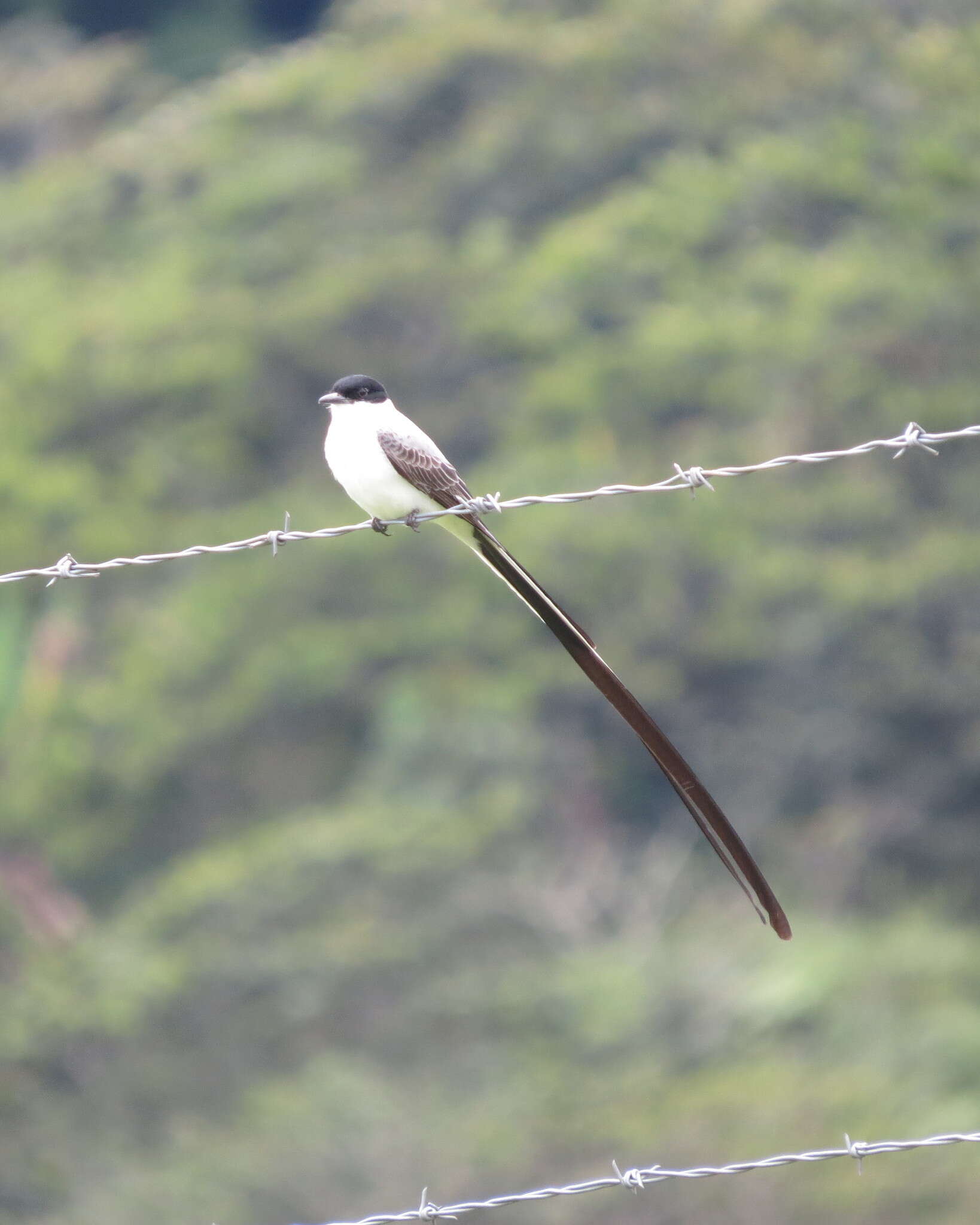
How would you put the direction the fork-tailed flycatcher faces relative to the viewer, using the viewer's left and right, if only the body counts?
facing the viewer and to the left of the viewer
